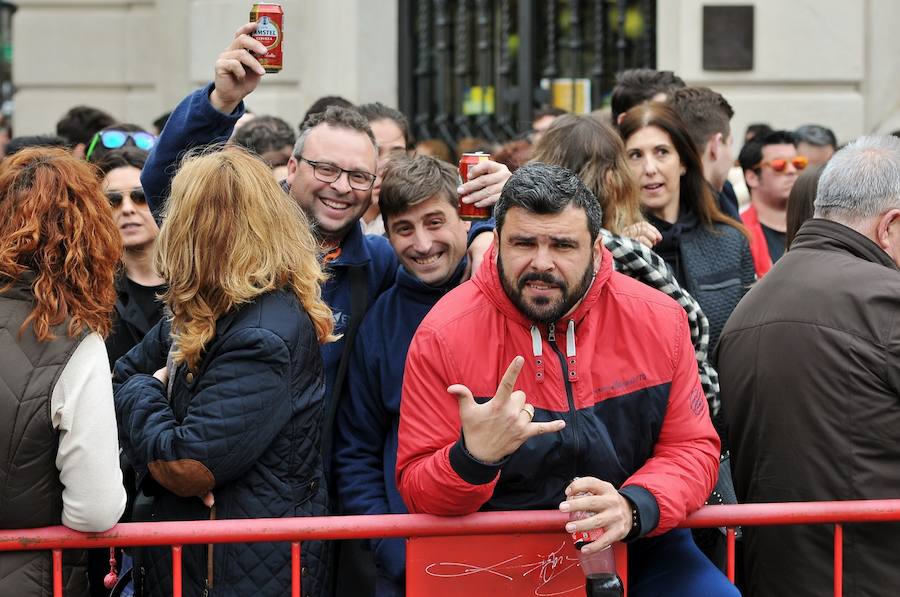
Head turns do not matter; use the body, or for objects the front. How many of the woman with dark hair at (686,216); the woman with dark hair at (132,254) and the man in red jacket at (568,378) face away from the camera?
0

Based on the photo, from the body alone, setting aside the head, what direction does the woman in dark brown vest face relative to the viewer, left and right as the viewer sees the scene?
facing away from the viewer

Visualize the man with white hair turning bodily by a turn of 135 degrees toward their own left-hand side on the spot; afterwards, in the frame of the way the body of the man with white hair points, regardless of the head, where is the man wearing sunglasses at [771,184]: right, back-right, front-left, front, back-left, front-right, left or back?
right

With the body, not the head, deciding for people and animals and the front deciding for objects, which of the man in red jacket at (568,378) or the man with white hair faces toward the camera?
the man in red jacket

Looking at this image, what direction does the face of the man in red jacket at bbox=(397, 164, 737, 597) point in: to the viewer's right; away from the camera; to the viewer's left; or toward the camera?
toward the camera

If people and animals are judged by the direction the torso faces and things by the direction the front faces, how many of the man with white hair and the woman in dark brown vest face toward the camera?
0

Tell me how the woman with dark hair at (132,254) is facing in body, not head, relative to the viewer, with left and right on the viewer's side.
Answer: facing the viewer

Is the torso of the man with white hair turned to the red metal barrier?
no

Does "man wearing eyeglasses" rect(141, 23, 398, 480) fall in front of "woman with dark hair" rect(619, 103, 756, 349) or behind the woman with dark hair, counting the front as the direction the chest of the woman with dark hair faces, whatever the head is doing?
in front

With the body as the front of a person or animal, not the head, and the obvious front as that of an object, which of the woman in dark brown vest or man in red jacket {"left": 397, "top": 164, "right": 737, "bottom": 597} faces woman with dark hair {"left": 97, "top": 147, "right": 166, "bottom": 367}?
the woman in dark brown vest

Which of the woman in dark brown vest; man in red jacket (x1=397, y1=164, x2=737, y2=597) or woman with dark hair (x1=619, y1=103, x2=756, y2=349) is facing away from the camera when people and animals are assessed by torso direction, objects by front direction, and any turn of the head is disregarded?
the woman in dark brown vest

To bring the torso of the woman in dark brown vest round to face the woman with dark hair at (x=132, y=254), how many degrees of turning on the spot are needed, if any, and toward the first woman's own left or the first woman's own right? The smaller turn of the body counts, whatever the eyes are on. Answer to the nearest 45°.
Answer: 0° — they already face them

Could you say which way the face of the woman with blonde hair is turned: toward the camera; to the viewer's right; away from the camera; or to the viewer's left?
away from the camera

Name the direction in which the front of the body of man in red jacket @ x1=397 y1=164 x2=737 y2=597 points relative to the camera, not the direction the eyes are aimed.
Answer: toward the camera
